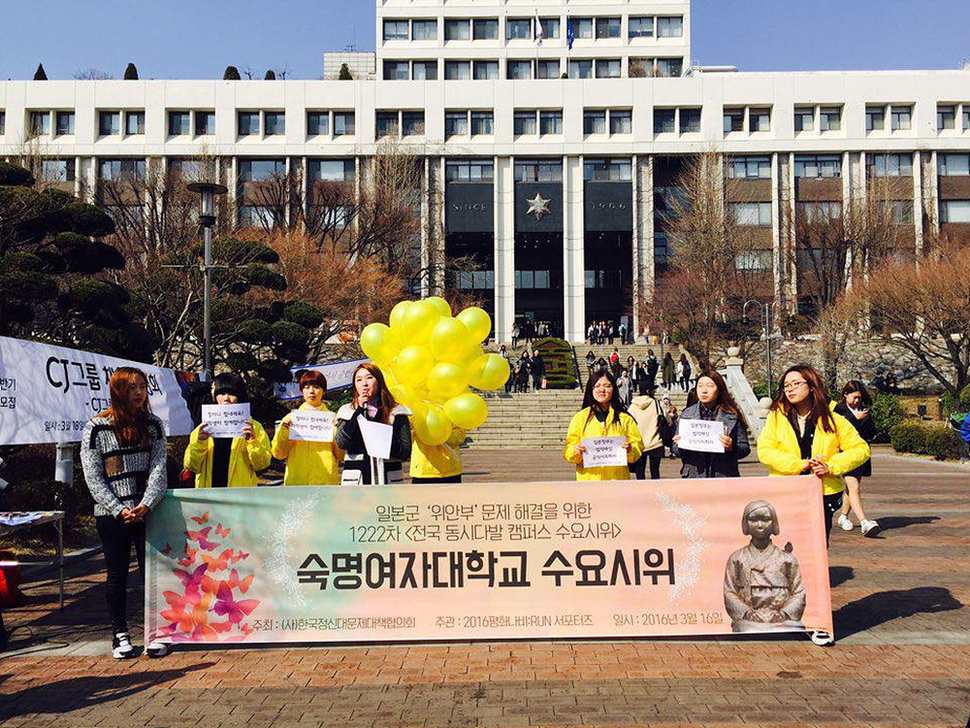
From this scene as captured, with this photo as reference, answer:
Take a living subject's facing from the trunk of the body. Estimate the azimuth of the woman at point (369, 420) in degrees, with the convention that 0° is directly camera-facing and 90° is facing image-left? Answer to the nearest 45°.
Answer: approximately 0°

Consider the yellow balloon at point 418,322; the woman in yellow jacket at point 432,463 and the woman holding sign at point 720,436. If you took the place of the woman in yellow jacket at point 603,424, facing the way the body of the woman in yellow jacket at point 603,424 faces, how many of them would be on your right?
2

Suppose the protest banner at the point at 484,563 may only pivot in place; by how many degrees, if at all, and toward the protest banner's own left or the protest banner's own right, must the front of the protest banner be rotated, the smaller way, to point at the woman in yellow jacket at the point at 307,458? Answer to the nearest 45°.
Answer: approximately 135° to the protest banner's own right

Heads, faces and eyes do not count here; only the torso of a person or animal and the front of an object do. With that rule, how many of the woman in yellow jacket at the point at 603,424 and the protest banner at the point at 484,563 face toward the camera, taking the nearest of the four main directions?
2

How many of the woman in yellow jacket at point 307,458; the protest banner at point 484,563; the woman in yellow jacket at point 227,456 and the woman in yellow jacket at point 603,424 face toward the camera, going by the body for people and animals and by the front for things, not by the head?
4

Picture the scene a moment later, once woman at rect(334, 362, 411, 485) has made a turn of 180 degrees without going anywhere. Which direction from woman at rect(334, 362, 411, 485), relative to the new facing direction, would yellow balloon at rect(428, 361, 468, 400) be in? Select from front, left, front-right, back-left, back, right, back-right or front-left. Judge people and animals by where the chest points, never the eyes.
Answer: front-right

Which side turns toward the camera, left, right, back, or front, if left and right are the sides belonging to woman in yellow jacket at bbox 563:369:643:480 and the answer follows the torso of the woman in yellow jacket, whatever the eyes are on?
front

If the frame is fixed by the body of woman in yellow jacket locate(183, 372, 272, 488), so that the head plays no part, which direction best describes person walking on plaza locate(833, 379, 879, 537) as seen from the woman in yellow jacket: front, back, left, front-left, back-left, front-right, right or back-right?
left

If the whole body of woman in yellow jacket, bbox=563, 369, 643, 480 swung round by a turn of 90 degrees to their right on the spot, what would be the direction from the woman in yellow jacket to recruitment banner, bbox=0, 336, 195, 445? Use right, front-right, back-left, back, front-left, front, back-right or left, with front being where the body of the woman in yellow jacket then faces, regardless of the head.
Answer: front

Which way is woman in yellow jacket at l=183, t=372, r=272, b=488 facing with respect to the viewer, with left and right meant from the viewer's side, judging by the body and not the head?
facing the viewer

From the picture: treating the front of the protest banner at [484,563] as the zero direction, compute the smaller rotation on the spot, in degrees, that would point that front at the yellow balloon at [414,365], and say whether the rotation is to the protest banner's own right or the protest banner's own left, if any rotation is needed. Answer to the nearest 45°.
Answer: approximately 180°

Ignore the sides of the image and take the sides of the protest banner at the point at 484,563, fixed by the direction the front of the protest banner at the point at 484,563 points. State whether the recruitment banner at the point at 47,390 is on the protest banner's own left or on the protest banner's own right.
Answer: on the protest banner's own right

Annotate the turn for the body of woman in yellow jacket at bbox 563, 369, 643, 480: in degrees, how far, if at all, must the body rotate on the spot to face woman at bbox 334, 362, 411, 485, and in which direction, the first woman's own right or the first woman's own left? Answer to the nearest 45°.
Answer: approximately 90° to the first woman's own right

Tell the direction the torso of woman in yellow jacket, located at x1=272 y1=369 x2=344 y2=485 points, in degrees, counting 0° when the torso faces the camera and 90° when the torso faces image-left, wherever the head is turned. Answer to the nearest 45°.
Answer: approximately 0°
